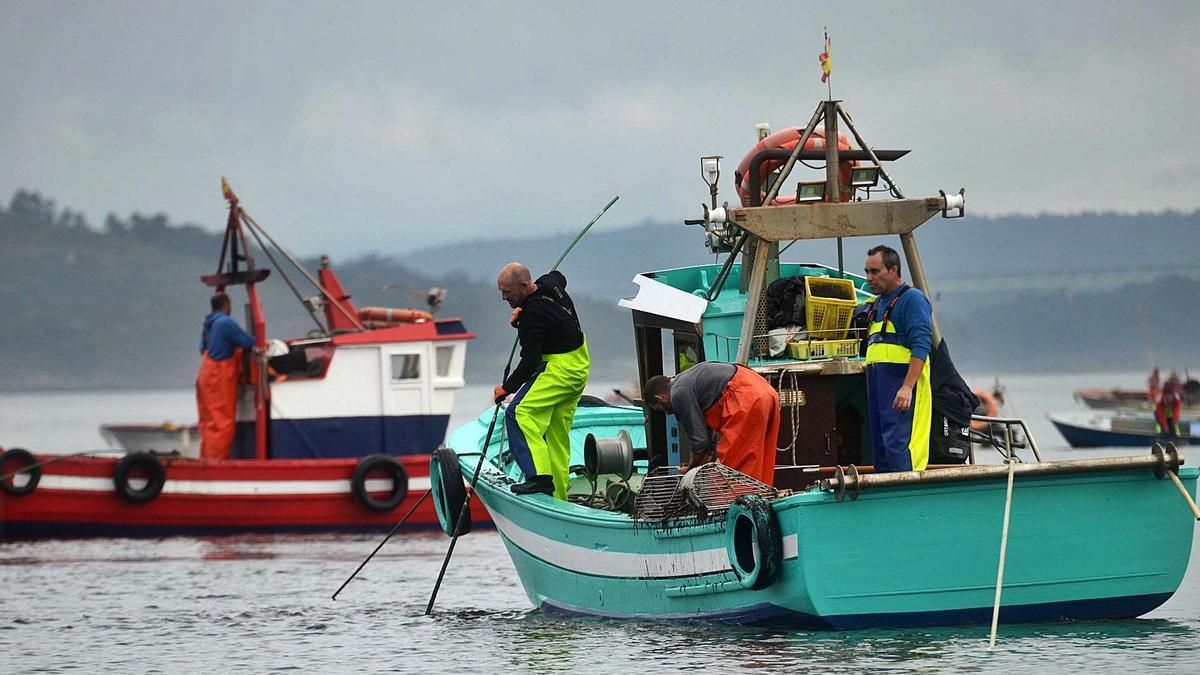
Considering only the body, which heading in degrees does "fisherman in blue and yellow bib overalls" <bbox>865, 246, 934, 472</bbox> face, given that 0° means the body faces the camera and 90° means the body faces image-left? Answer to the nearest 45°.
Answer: approximately 45°

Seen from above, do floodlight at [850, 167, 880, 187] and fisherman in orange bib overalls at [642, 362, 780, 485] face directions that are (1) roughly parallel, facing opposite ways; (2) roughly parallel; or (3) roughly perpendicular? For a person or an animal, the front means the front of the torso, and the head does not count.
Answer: roughly perpendicular

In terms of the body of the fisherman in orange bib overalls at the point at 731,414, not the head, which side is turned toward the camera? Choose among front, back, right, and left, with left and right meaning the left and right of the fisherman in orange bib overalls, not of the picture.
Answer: left

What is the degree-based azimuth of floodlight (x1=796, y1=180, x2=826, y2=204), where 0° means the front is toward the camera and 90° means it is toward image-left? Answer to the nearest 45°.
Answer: approximately 0°
